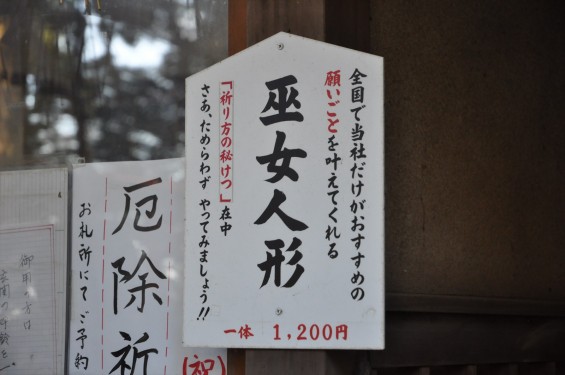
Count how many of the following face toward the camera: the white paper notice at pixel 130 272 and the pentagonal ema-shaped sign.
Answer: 2

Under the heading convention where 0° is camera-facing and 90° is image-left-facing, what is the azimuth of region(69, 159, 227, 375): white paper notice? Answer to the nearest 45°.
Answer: approximately 0°

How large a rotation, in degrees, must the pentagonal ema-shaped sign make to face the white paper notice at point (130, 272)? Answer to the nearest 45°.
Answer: approximately 135° to its right

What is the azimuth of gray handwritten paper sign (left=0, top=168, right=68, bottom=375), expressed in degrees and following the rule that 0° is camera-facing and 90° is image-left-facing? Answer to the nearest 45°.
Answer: approximately 0°

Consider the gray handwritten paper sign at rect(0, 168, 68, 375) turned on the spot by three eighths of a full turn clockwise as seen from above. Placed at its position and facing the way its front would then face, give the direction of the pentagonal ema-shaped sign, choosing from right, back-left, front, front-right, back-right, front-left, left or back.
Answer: back

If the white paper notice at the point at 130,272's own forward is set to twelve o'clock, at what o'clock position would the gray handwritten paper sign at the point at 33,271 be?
The gray handwritten paper sign is roughly at 4 o'clock from the white paper notice.
